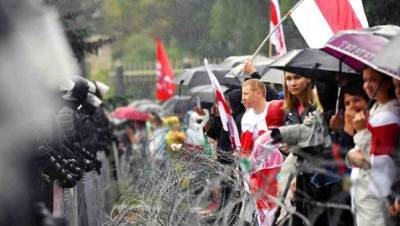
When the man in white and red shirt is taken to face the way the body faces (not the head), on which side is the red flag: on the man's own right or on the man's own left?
on the man's own right

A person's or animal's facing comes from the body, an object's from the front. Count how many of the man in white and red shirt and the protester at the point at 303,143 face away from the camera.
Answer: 0

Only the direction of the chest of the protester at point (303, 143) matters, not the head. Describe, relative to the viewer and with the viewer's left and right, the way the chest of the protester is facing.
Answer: facing the viewer and to the left of the viewer
